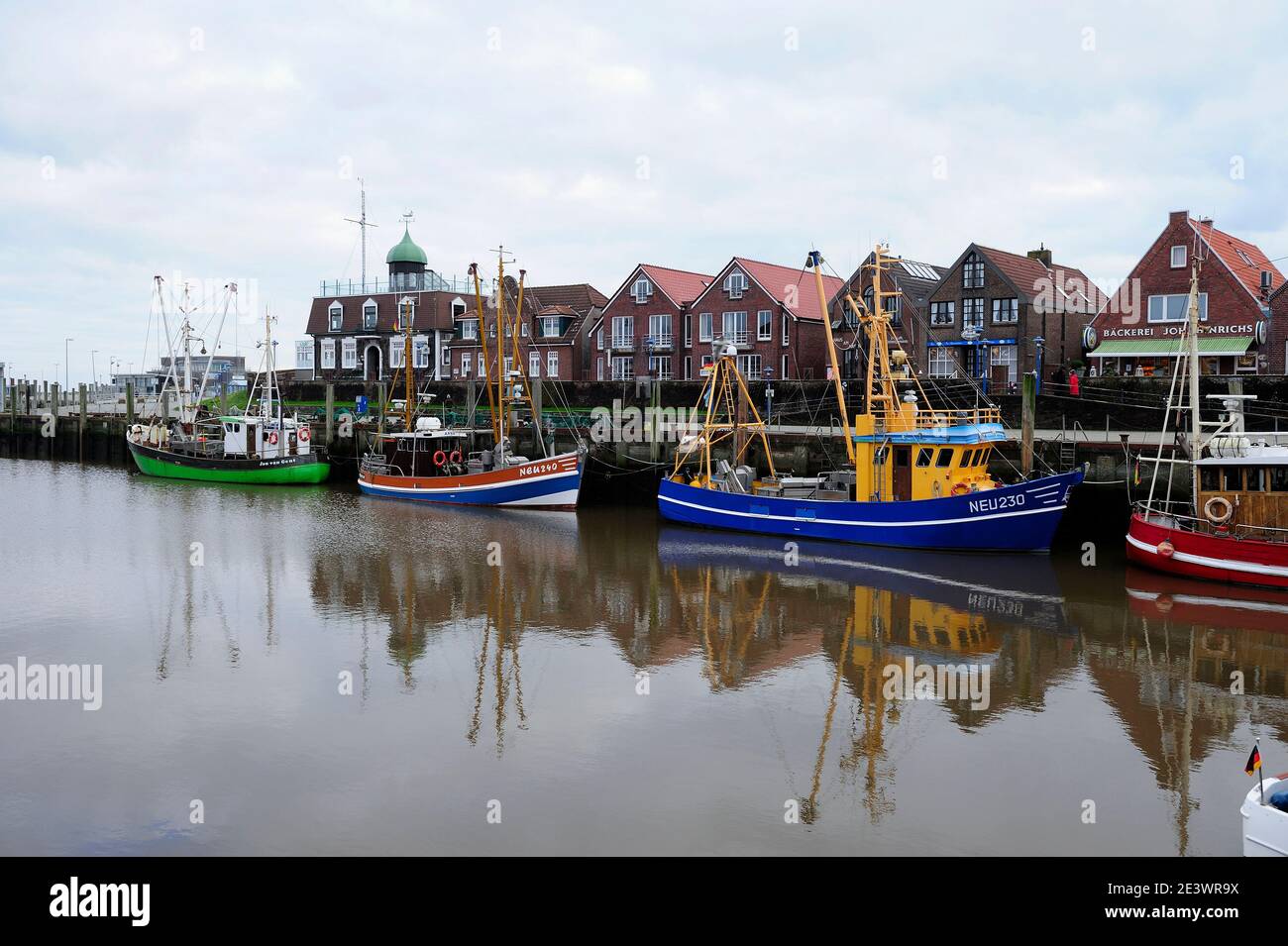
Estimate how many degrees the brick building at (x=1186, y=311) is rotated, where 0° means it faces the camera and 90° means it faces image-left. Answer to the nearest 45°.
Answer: approximately 0°

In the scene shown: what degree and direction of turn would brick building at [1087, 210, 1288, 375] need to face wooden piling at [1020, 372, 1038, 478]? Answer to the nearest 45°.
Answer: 0° — it already faces it

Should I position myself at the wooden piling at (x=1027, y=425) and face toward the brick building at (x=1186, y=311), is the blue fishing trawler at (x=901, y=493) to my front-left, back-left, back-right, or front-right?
back-left

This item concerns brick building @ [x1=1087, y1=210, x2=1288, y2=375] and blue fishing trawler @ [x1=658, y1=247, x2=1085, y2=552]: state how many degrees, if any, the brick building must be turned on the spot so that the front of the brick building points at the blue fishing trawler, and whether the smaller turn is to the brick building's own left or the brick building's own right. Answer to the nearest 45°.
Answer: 0° — it already faces it
